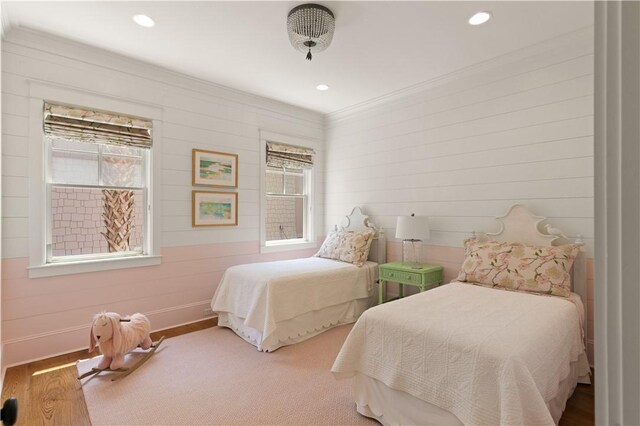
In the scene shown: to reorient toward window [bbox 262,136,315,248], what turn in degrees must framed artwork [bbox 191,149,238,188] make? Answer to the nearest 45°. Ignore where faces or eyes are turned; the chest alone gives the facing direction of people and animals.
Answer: approximately 90° to its left

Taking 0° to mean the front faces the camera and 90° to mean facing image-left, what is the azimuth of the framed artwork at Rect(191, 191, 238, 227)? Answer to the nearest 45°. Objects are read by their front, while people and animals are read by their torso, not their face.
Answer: approximately 315°

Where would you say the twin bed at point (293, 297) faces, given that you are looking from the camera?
facing the viewer and to the left of the viewer

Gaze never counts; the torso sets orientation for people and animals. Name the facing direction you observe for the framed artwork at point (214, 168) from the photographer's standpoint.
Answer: facing the viewer and to the right of the viewer

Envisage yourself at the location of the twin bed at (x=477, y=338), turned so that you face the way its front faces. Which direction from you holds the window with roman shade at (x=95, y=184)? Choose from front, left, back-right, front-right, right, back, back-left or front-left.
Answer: front-right

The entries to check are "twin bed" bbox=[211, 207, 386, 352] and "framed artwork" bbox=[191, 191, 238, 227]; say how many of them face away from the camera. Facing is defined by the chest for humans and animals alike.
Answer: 0

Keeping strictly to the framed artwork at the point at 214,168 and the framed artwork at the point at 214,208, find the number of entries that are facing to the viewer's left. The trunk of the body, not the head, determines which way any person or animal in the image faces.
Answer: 0

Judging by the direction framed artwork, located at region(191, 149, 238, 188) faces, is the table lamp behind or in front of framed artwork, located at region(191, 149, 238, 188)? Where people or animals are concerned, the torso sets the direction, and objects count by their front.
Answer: in front

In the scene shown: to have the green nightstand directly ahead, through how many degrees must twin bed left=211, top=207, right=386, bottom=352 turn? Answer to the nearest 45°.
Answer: approximately 135° to its left
